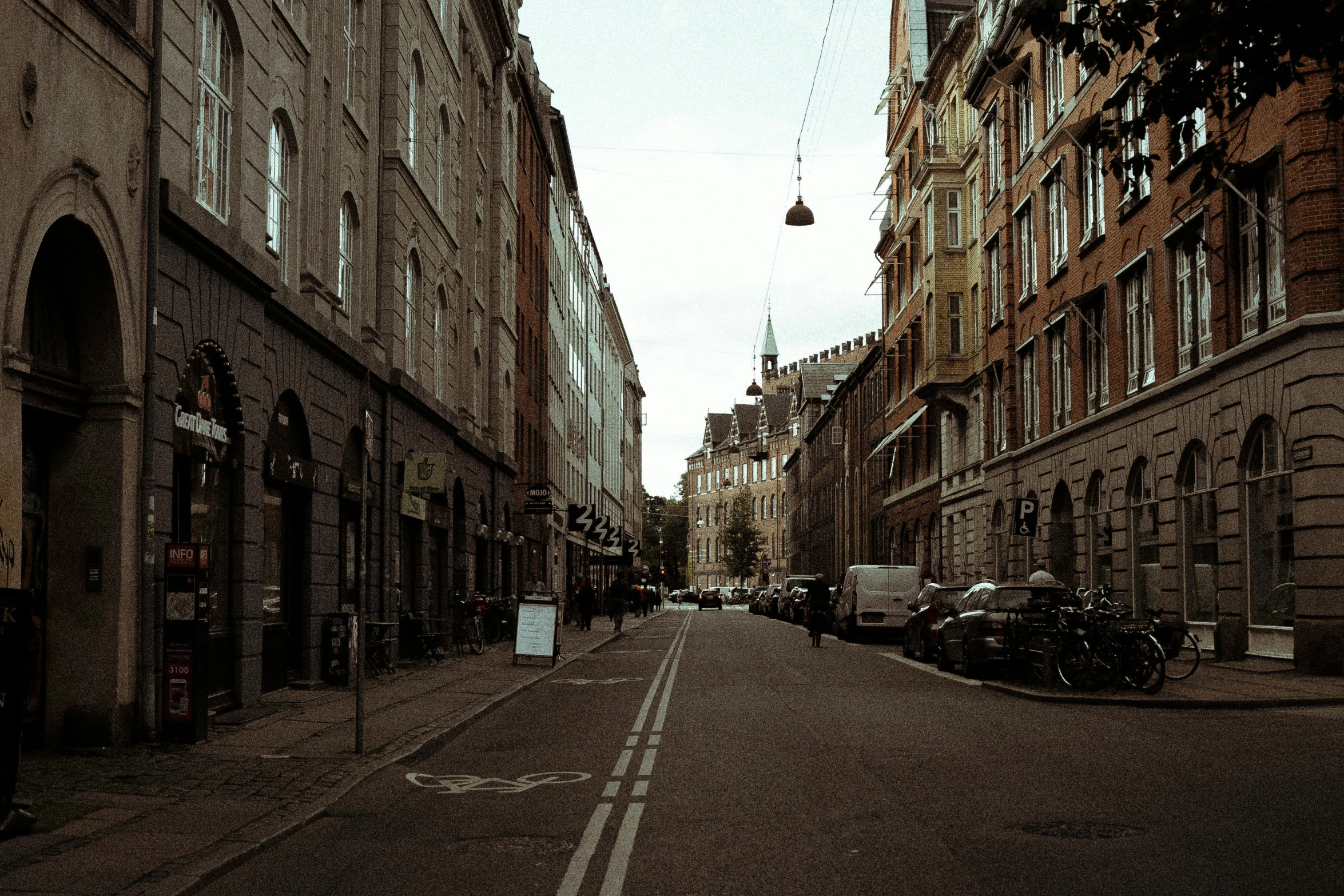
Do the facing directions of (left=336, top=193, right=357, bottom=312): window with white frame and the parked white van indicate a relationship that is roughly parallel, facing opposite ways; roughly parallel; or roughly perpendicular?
roughly perpendicular

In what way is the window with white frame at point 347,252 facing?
to the viewer's right

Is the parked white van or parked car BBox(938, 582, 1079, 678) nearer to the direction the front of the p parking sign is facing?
the parked car
